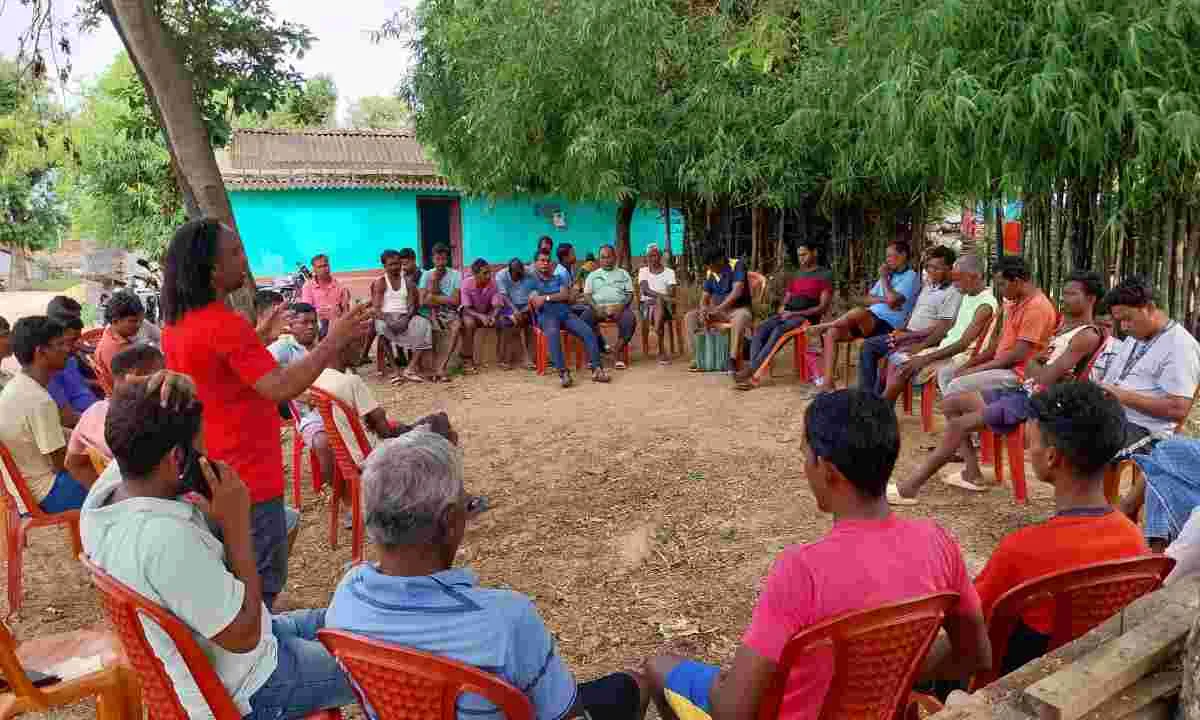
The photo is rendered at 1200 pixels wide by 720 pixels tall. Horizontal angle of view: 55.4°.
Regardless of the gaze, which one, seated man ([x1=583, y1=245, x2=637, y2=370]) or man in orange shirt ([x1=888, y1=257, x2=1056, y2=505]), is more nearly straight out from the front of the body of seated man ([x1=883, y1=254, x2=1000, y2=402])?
the seated man

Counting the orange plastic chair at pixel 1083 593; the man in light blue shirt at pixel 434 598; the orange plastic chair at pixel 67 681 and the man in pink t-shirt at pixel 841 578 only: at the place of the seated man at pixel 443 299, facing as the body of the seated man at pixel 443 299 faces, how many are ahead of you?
4

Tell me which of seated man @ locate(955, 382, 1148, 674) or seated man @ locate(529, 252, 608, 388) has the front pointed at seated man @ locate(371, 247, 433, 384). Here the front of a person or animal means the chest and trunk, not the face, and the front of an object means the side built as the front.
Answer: seated man @ locate(955, 382, 1148, 674)

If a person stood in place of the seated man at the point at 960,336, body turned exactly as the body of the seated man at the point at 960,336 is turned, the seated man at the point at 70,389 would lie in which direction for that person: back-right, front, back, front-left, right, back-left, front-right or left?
front-left

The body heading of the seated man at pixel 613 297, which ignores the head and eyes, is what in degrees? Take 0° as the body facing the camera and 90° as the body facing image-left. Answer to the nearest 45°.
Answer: approximately 0°

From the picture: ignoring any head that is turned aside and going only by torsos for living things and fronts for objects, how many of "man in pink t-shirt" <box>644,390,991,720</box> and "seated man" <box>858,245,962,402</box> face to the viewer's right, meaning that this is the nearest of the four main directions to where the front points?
0

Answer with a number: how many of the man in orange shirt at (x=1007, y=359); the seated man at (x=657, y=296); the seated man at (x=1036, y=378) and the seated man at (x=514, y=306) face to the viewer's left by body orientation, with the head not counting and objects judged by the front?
2

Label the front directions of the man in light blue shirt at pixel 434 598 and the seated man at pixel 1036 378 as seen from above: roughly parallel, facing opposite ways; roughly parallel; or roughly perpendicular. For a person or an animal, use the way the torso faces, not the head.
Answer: roughly perpendicular

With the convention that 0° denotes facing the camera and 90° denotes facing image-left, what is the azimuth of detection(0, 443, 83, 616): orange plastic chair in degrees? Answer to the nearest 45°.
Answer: approximately 270°

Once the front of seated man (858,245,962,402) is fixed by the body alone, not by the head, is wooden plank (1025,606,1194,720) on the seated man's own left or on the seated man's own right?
on the seated man's own left

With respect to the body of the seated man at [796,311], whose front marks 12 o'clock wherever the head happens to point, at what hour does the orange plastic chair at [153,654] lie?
The orange plastic chair is roughly at 11 o'clock from the seated man.

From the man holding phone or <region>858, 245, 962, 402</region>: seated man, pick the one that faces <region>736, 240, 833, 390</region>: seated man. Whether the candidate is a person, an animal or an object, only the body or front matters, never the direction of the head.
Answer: the man holding phone

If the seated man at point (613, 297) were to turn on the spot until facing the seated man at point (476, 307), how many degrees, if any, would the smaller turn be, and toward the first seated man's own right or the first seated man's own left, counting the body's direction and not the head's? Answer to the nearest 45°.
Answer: approximately 90° to the first seated man's own right

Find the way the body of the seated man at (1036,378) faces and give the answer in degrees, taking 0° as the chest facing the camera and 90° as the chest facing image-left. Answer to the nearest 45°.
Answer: approximately 90°

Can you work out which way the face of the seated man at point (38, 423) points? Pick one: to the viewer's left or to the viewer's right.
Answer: to the viewer's right
